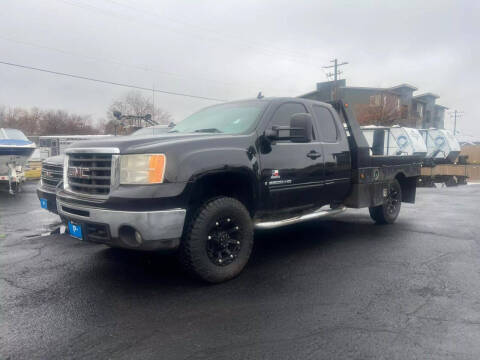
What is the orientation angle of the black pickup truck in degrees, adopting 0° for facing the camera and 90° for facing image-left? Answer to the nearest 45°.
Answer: approximately 45°

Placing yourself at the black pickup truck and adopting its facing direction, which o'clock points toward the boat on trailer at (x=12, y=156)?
The boat on trailer is roughly at 3 o'clock from the black pickup truck.
